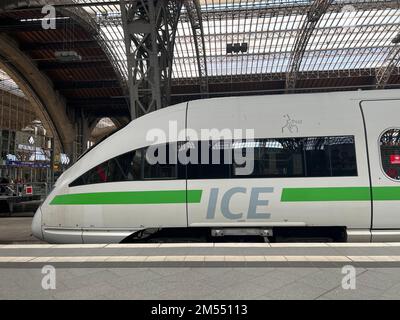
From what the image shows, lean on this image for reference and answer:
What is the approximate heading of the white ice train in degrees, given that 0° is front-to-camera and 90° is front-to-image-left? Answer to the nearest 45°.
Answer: approximately 90°
